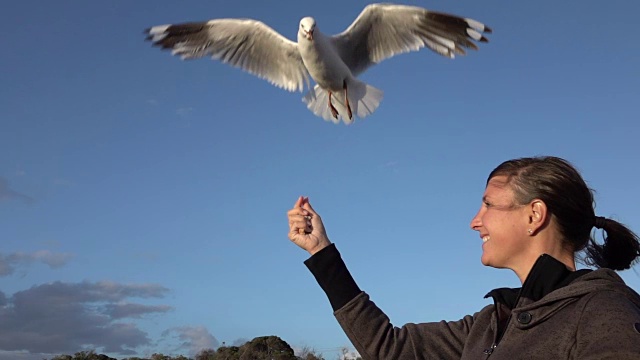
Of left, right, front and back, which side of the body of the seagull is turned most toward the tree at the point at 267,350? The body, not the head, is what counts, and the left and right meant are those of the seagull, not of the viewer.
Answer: back

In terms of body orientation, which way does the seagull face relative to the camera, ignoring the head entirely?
toward the camera

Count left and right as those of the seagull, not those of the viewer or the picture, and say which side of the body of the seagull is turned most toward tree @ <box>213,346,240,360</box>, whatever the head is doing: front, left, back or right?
back

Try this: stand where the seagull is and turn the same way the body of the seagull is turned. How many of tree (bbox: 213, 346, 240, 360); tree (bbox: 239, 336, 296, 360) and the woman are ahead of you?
1

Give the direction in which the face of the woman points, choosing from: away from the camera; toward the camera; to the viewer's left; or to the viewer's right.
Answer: to the viewer's left
